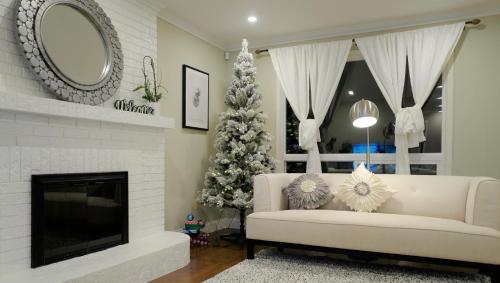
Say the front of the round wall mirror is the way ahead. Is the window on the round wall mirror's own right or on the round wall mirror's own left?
on the round wall mirror's own left

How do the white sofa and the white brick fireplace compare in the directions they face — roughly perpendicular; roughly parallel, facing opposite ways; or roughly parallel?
roughly perpendicular

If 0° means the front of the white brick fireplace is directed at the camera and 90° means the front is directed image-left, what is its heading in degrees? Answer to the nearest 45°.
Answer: approximately 315°

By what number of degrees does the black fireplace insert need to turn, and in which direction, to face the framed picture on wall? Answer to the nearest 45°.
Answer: approximately 90° to its left

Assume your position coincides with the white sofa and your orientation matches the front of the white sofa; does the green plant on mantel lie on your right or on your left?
on your right

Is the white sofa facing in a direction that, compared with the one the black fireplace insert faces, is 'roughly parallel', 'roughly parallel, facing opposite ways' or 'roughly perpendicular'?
roughly perpendicular

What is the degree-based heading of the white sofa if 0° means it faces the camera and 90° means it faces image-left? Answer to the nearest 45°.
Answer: approximately 0°

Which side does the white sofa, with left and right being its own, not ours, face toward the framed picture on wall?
right
